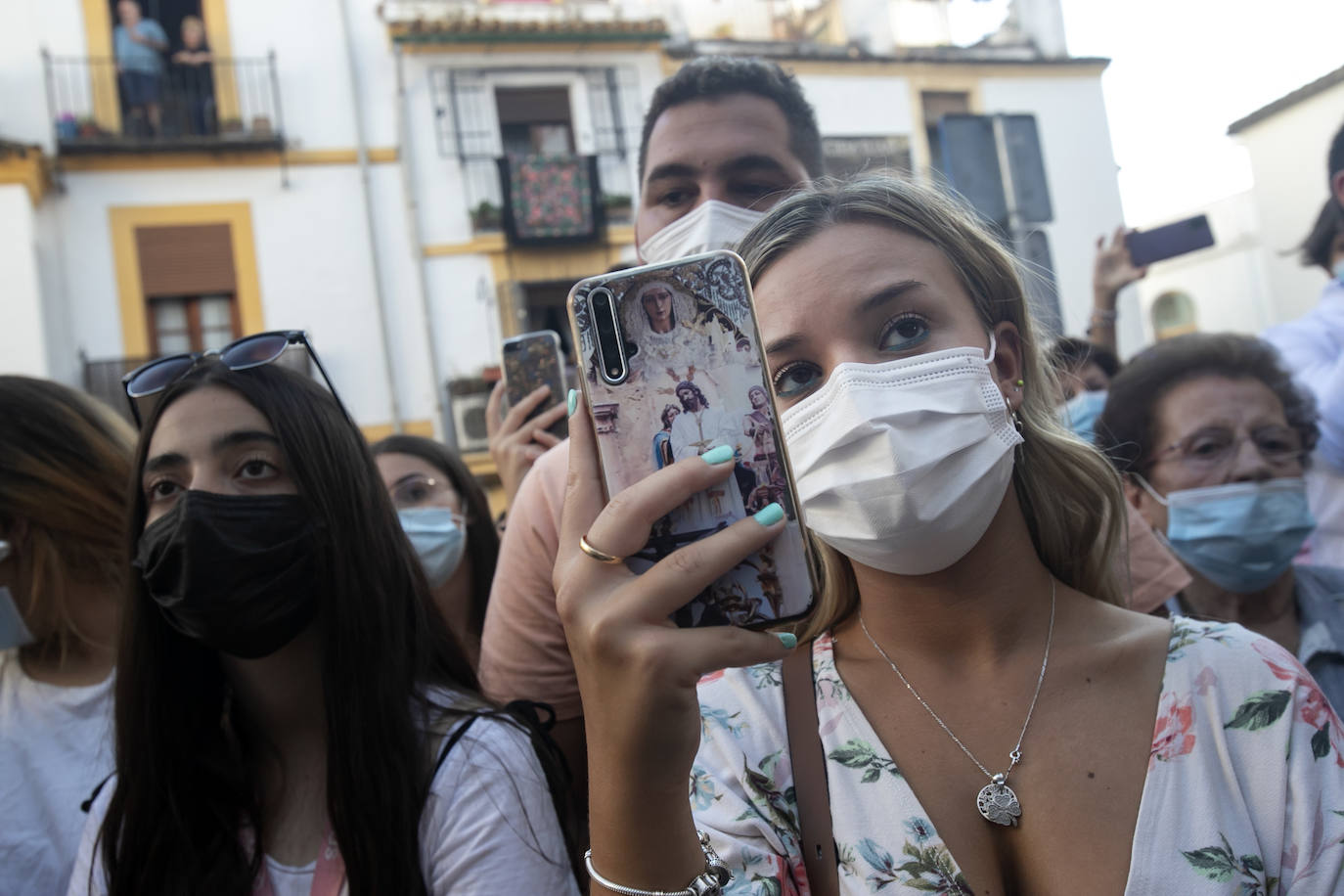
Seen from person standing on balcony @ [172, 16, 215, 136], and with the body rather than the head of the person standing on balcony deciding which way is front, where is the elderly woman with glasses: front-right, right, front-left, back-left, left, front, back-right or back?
front

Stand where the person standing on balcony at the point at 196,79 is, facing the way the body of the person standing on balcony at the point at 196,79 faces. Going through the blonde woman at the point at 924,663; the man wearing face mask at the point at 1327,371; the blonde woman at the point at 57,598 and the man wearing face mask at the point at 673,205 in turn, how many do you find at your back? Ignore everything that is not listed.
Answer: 0

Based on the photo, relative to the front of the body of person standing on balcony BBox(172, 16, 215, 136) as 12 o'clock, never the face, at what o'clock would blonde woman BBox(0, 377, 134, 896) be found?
The blonde woman is roughly at 12 o'clock from the person standing on balcony.

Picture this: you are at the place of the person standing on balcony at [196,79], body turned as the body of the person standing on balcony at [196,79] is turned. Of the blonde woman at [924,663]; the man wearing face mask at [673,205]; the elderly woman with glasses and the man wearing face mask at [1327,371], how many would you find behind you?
0

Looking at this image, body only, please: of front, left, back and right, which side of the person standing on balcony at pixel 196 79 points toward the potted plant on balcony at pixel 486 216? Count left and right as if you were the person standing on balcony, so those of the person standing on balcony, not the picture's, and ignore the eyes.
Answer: left

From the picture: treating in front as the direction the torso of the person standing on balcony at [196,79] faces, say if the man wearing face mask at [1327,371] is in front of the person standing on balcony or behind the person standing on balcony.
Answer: in front

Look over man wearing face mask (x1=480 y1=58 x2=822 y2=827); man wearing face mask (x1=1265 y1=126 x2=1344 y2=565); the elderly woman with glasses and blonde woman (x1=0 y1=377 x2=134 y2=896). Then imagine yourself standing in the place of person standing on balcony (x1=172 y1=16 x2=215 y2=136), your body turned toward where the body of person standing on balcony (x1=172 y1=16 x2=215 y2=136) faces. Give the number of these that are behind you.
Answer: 0

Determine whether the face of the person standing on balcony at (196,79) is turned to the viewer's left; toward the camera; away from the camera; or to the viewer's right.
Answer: toward the camera

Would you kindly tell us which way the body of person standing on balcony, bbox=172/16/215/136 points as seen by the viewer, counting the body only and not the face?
toward the camera

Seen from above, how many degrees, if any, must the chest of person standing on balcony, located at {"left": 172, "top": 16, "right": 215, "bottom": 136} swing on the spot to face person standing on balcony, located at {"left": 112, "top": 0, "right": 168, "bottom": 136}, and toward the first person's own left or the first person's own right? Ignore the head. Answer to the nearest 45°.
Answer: approximately 90° to the first person's own right

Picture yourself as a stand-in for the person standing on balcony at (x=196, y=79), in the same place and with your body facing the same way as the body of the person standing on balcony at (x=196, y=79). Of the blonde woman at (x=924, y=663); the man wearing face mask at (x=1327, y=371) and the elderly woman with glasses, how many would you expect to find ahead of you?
3

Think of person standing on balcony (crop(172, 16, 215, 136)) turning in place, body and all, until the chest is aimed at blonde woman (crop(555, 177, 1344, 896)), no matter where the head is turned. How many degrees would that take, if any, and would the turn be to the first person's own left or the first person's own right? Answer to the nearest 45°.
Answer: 0° — they already face them

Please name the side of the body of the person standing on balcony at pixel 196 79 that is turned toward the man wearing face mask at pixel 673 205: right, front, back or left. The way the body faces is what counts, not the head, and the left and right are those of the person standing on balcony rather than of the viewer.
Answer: front
